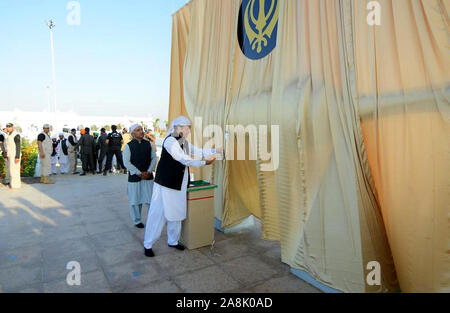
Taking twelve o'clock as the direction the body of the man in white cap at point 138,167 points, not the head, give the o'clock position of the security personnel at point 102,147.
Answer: The security personnel is roughly at 7 o'clock from the man in white cap.

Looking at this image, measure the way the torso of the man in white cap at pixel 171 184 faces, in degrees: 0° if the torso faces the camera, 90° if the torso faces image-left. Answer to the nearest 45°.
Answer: approximately 270°

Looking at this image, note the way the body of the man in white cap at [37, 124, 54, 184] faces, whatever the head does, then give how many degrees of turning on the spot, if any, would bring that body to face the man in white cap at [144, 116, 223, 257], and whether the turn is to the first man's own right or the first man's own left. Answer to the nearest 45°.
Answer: approximately 45° to the first man's own right

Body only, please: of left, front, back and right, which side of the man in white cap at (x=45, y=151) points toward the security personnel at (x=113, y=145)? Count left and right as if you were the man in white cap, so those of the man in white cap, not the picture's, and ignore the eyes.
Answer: left

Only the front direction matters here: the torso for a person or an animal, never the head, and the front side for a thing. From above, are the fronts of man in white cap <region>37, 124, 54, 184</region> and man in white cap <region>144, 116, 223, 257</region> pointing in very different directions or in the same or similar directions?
same or similar directions

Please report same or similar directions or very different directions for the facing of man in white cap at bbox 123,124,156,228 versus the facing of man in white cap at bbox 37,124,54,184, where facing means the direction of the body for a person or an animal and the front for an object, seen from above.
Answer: same or similar directions
